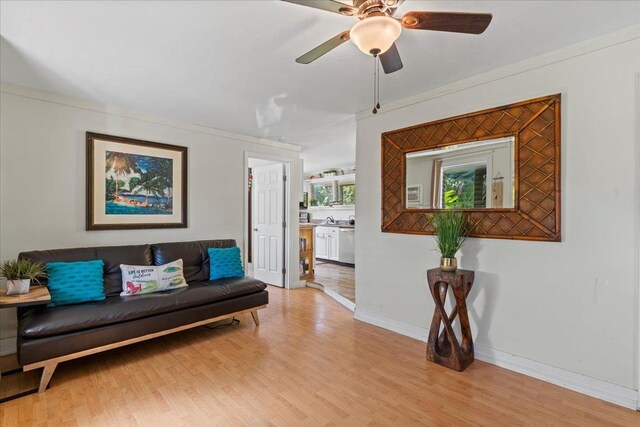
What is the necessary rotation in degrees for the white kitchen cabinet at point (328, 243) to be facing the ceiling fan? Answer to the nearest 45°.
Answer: approximately 45° to its left

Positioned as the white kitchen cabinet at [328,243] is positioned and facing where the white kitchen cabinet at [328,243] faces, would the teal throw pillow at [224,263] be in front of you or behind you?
in front

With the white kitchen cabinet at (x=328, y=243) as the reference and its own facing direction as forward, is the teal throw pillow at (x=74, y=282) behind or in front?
in front

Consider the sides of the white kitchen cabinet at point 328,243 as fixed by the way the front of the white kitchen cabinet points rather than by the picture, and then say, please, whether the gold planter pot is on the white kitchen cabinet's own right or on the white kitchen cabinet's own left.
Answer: on the white kitchen cabinet's own left

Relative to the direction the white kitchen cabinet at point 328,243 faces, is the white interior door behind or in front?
in front

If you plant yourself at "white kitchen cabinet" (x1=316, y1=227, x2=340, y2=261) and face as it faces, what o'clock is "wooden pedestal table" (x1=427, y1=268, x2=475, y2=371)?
The wooden pedestal table is roughly at 10 o'clock from the white kitchen cabinet.

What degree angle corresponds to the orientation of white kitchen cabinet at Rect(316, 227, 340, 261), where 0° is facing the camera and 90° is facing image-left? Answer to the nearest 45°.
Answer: approximately 45°
